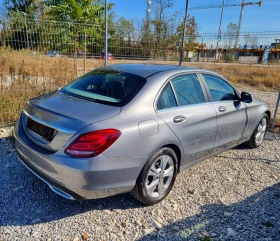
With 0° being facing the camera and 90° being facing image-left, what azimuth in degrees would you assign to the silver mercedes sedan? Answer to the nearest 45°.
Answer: approximately 225°

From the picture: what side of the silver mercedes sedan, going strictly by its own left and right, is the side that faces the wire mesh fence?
left

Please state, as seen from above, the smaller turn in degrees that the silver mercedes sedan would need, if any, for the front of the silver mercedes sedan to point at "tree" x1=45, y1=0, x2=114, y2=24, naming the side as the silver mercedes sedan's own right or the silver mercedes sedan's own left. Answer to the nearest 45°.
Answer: approximately 45° to the silver mercedes sedan's own left
